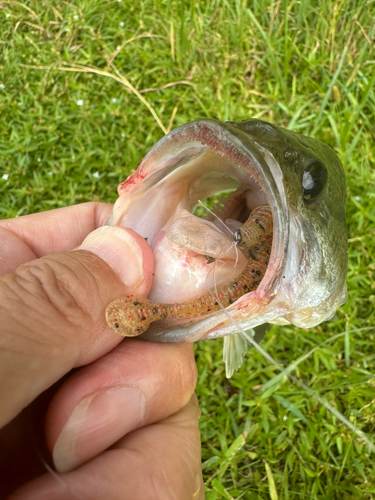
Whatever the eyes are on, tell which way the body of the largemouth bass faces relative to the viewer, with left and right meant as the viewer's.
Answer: facing the viewer and to the left of the viewer
